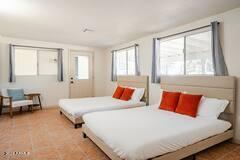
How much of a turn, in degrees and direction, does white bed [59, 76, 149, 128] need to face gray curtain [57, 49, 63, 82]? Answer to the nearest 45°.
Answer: approximately 90° to its right

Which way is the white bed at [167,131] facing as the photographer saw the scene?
facing the viewer and to the left of the viewer

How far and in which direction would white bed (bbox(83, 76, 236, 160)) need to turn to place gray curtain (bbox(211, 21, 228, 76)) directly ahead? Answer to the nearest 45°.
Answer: approximately 180°

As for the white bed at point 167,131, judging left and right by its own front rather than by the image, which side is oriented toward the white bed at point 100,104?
right

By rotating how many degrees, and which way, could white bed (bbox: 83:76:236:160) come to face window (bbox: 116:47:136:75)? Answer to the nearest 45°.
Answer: approximately 135° to its right

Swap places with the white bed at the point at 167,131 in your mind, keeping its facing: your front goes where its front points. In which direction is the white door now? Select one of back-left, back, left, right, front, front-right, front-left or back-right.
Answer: right

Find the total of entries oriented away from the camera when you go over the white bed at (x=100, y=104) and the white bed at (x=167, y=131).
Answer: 0
